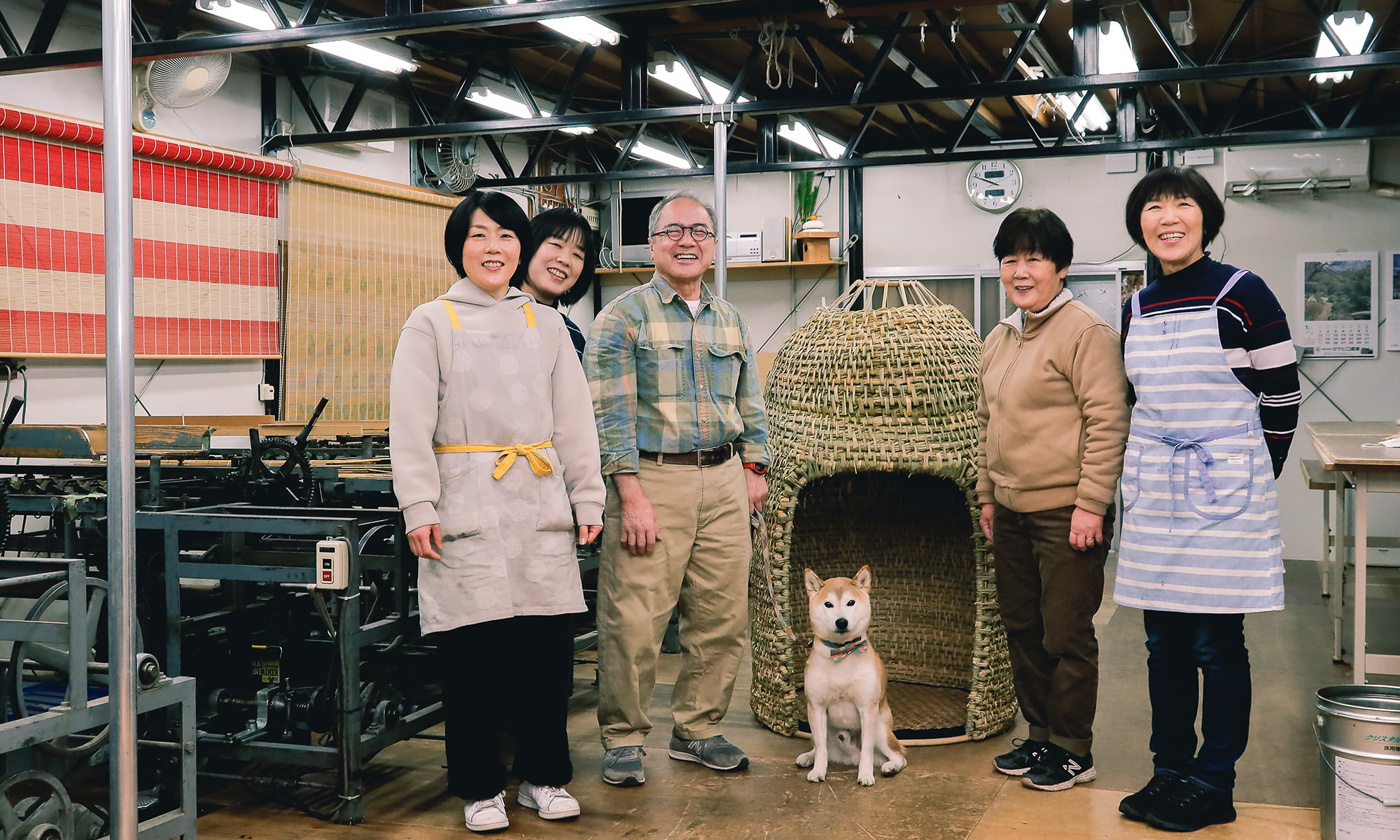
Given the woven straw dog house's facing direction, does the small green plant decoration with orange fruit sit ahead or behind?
behind

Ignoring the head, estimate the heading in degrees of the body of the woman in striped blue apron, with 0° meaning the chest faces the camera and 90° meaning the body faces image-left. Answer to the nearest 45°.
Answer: approximately 45°

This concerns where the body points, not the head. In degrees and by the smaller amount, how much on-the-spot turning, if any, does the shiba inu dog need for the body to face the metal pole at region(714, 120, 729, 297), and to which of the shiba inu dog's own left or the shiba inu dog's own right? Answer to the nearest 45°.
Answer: approximately 180°

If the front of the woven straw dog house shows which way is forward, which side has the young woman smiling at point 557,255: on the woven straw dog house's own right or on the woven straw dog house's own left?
on the woven straw dog house's own right

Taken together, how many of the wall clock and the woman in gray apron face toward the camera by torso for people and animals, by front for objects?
2

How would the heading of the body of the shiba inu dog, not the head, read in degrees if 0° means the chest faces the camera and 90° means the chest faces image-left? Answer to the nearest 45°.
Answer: approximately 0°

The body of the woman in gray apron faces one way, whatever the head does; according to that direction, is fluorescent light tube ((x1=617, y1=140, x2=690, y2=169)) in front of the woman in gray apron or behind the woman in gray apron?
behind
